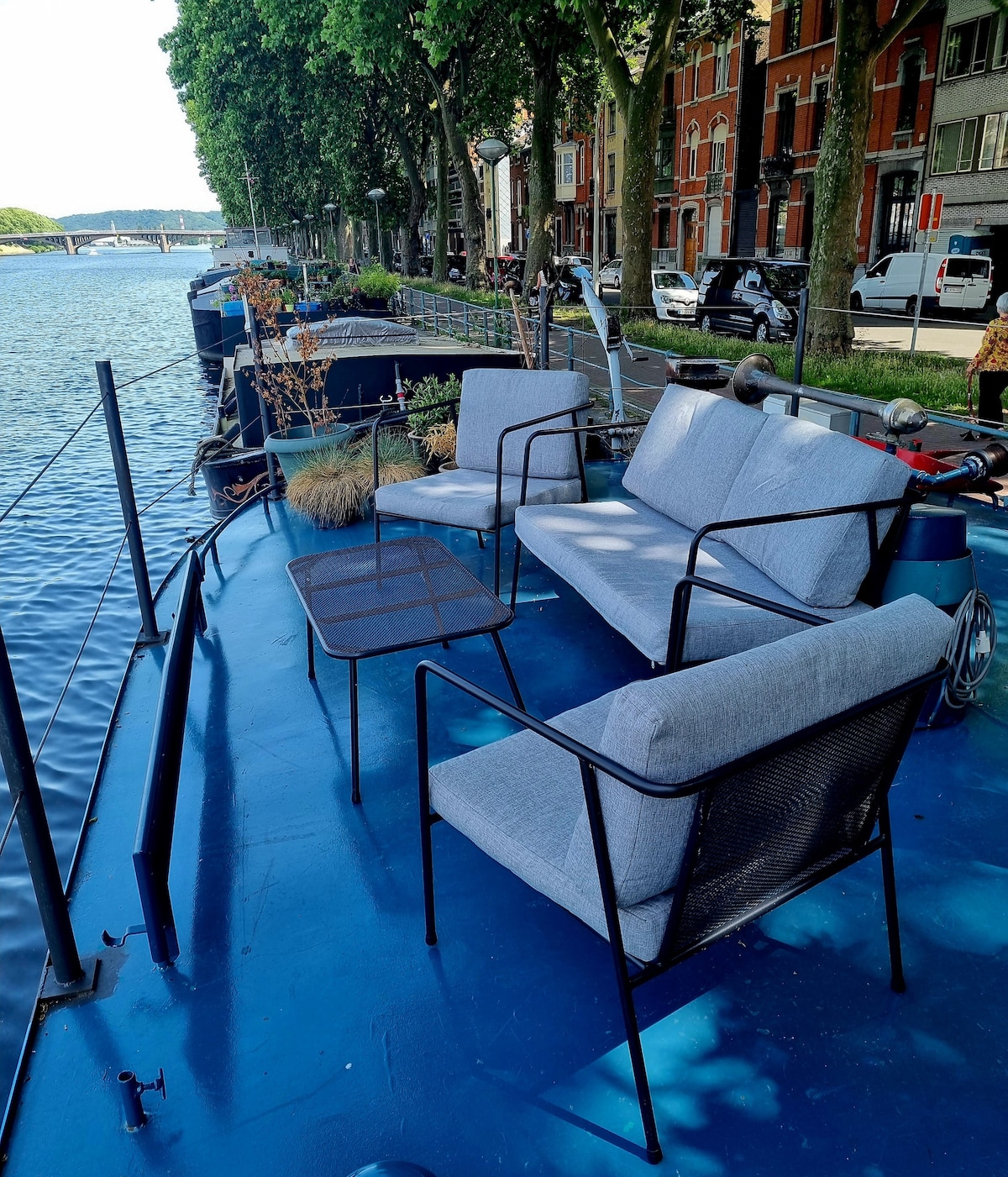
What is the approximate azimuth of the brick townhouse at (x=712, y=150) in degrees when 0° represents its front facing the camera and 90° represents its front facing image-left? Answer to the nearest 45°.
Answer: approximately 45°

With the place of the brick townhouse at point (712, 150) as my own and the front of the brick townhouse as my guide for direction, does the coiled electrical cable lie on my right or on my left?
on my left

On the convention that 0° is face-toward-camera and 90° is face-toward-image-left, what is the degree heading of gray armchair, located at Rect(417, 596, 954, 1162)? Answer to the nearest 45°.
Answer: approximately 135°

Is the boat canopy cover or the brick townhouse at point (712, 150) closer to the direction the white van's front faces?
the brick townhouse

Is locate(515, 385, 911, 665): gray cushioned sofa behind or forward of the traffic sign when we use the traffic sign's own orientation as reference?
forward

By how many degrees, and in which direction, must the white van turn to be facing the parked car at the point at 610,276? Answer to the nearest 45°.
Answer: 0° — it already faces it

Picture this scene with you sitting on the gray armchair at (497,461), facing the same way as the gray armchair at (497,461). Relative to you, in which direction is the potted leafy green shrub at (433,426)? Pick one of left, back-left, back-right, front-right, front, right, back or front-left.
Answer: back-right
